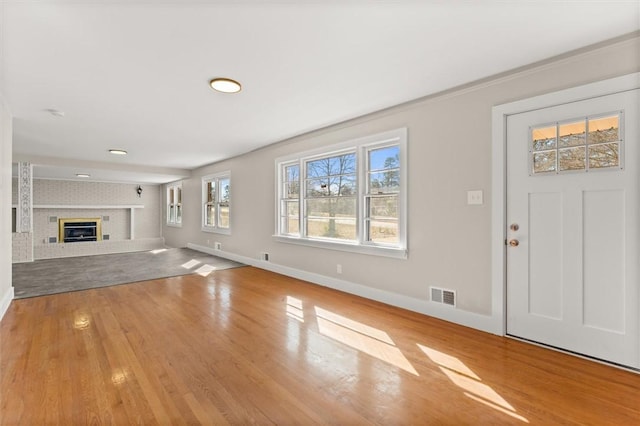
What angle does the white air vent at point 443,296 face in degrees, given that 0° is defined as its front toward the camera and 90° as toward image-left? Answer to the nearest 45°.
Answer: approximately 45°

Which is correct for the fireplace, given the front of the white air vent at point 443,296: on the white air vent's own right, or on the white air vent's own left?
on the white air vent's own right

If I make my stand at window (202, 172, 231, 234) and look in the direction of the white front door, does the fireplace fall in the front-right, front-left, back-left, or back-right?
back-right

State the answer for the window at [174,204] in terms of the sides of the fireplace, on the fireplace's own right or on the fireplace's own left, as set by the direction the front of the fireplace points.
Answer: on the fireplace's own left

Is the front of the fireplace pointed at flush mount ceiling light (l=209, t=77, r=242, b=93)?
yes

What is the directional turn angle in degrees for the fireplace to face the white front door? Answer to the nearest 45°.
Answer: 0° — it already faces it

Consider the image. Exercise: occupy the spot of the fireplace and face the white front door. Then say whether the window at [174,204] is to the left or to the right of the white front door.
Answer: left

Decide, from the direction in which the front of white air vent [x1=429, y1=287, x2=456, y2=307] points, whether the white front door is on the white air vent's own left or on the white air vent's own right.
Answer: on the white air vent's own left
